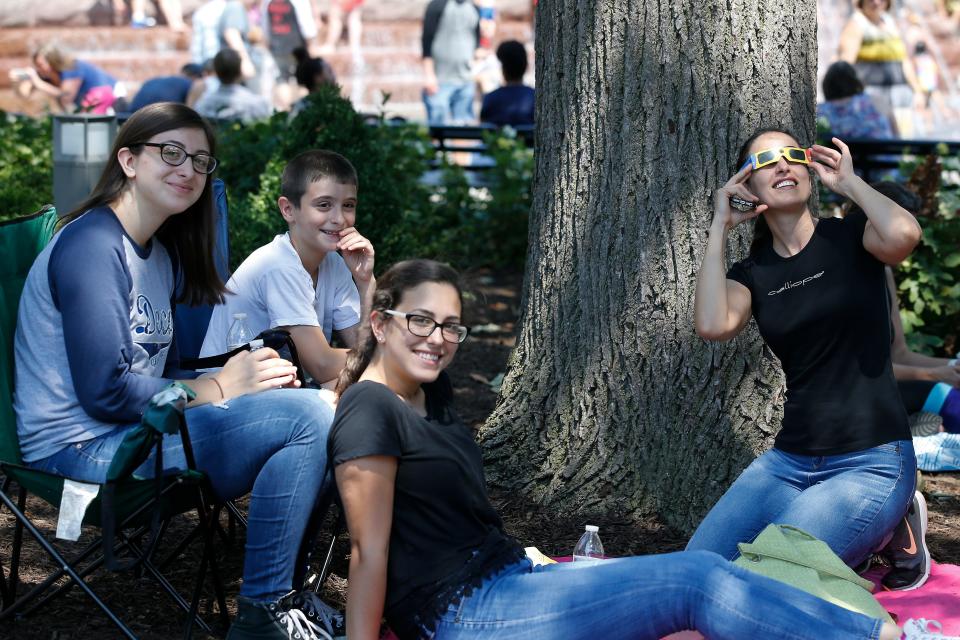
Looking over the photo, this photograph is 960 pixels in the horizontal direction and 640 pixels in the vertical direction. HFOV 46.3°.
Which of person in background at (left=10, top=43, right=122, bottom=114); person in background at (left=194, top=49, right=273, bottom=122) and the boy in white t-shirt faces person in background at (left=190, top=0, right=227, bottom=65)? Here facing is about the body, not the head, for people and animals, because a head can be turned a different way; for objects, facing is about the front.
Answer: person in background at (left=194, top=49, right=273, bottom=122)

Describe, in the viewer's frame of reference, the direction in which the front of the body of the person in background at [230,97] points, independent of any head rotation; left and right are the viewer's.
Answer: facing away from the viewer

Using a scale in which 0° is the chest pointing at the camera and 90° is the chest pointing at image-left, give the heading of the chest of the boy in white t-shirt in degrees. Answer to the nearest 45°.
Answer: approximately 315°

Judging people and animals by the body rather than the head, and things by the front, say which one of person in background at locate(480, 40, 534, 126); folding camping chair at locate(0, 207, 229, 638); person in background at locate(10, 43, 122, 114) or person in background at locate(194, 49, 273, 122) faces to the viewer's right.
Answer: the folding camping chair

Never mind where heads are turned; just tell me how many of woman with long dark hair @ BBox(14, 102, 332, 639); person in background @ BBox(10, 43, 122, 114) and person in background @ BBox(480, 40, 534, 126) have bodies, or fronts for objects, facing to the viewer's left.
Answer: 1

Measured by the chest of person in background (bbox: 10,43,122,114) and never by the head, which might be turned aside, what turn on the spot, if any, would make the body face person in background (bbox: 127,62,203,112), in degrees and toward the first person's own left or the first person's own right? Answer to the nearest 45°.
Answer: approximately 135° to the first person's own left

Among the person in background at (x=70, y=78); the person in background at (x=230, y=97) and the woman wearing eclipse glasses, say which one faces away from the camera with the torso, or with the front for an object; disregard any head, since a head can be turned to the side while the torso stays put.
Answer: the person in background at (x=230, y=97)

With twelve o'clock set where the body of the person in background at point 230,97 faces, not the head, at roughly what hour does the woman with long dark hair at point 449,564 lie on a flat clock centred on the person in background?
The woman with long dark hair is roughly at 6 o'clock from the person in background.

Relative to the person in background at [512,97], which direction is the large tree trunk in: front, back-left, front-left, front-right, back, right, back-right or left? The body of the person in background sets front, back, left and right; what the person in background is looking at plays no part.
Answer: back

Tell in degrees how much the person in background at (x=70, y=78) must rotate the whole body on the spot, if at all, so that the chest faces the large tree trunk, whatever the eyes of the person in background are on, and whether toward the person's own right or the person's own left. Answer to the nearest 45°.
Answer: approximately 90° to the person's own left

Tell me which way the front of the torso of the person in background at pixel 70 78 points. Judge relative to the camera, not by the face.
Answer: to the viewer's left

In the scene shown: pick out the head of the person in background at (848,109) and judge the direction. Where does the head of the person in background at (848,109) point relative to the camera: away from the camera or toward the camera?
away from the camera

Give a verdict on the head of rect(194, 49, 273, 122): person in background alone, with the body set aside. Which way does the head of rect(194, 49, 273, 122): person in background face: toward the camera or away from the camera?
away from the camera

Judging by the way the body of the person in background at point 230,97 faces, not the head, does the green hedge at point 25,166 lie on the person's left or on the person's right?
on the person's left

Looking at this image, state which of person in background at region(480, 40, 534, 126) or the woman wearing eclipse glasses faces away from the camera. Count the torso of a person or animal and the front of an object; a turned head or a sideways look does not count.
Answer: the person in background
